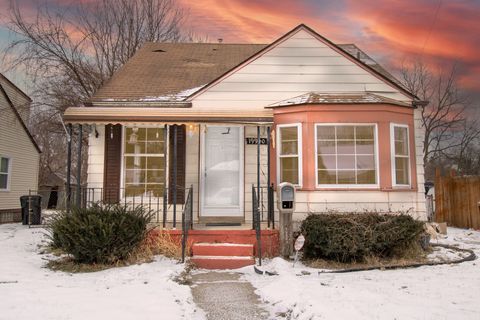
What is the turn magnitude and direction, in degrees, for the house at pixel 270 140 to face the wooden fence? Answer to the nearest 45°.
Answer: approximately 135° to its left

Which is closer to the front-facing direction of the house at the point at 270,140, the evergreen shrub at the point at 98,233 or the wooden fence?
the evergreen shrub

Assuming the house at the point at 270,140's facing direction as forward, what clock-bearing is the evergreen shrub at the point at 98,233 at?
The evergreen shrub is roughly at 2 o'clock from the house.

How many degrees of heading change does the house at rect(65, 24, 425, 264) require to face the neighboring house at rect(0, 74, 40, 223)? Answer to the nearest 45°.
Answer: approximately 135° to its right

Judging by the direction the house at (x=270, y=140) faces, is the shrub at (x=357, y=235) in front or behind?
in front

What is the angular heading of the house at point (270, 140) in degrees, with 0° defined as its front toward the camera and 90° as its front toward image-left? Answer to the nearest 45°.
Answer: approximately 0°

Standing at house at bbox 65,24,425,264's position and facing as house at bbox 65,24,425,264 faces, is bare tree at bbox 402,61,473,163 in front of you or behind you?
behind

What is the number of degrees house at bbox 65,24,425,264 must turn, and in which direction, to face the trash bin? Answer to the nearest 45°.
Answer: approximately 135° to its right

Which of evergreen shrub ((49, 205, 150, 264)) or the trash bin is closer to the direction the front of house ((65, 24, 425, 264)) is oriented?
the evergreen shrub
